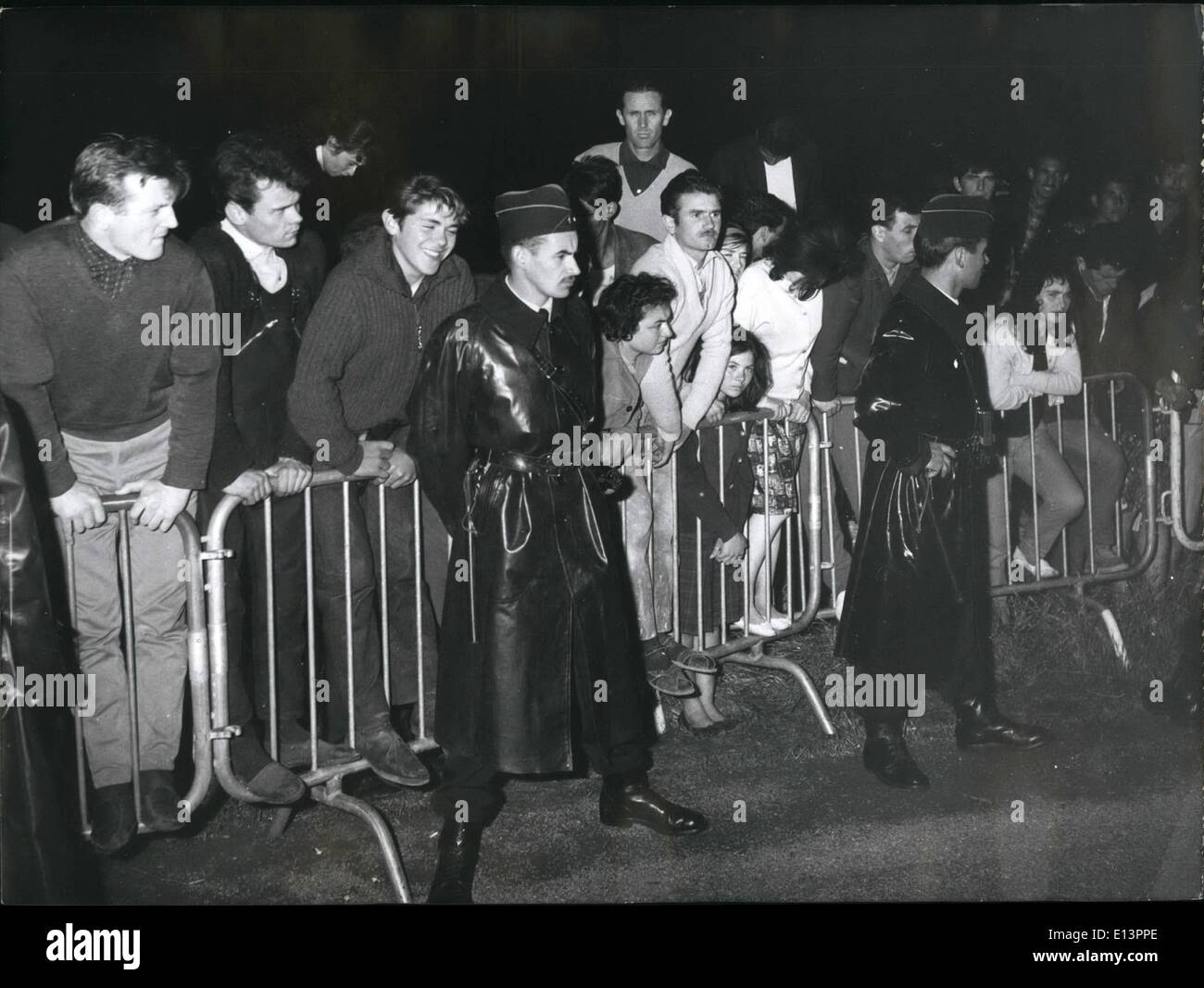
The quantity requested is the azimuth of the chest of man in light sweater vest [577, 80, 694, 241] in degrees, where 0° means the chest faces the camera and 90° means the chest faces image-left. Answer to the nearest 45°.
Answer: approximately 0°

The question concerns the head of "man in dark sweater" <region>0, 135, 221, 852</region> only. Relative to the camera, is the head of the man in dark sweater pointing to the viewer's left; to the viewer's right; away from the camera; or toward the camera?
to the viewer's right

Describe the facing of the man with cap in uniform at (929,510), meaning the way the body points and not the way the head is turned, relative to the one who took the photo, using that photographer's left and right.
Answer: facing to the right of the viewer

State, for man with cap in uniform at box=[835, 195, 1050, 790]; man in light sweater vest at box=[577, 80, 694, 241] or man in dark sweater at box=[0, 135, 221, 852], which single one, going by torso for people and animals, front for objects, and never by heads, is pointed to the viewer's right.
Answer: the man with cap in uniform

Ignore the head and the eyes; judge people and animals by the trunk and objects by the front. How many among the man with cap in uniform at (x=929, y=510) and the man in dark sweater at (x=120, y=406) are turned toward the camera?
1

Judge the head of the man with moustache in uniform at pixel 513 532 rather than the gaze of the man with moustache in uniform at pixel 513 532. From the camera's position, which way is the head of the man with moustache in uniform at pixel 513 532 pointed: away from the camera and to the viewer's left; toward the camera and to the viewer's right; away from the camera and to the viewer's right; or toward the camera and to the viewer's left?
toward the camera and to the viewer's right

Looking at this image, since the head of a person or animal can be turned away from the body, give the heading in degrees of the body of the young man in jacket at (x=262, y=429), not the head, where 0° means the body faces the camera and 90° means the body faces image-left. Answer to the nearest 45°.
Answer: approximately 315°

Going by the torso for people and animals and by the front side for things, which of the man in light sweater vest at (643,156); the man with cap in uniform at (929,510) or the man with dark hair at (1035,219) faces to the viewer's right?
the man with cap in uniform
